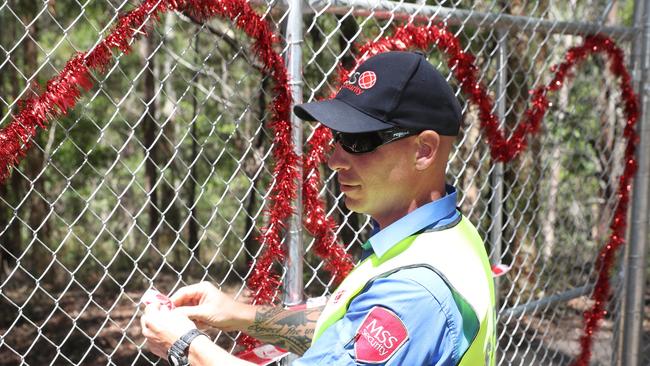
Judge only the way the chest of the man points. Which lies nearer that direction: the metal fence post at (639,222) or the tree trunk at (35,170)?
the tree trunk

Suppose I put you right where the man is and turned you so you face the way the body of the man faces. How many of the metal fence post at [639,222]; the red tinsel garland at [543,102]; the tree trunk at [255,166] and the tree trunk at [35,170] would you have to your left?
0

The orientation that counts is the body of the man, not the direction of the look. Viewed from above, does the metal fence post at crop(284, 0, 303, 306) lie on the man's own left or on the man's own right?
on the man's own right

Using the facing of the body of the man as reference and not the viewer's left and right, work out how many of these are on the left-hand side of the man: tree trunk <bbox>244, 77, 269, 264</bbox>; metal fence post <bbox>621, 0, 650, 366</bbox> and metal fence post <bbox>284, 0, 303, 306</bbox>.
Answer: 0

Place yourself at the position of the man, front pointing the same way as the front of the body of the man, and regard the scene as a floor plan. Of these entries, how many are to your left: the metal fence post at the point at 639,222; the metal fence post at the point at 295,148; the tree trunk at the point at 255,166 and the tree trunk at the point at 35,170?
0

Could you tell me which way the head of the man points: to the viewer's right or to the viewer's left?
to the viewer's left

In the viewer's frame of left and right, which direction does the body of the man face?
facing to the left of the viewer

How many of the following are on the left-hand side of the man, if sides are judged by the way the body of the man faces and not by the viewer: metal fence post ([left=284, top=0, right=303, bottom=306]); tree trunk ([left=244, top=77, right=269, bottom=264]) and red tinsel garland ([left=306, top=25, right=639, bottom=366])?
0

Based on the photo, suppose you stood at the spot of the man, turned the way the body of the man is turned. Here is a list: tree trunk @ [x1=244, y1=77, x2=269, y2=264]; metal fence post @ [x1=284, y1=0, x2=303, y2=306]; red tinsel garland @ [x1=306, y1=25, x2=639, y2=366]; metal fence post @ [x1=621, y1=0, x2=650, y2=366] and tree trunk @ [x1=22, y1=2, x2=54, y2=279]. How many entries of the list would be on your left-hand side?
0

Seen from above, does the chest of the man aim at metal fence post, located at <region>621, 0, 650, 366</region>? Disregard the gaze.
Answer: no

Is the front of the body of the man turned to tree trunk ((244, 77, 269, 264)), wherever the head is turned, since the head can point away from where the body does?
no
